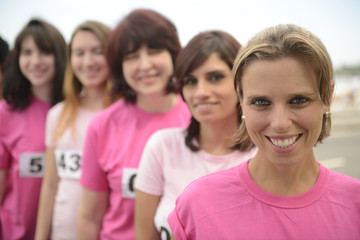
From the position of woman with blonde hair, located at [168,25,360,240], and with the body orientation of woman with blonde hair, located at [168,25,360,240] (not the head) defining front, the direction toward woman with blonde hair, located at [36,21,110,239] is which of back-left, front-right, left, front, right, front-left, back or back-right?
back-right

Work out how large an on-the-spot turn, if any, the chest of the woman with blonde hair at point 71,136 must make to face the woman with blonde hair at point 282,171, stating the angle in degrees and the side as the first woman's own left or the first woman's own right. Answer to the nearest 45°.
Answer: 0° — they already face them

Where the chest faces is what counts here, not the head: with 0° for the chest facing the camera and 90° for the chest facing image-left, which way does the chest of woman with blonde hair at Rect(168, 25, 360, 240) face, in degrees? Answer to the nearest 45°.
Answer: approximately 0°

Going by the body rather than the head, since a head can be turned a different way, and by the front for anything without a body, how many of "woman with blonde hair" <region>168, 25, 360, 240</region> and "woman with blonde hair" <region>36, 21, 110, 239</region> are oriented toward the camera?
2
